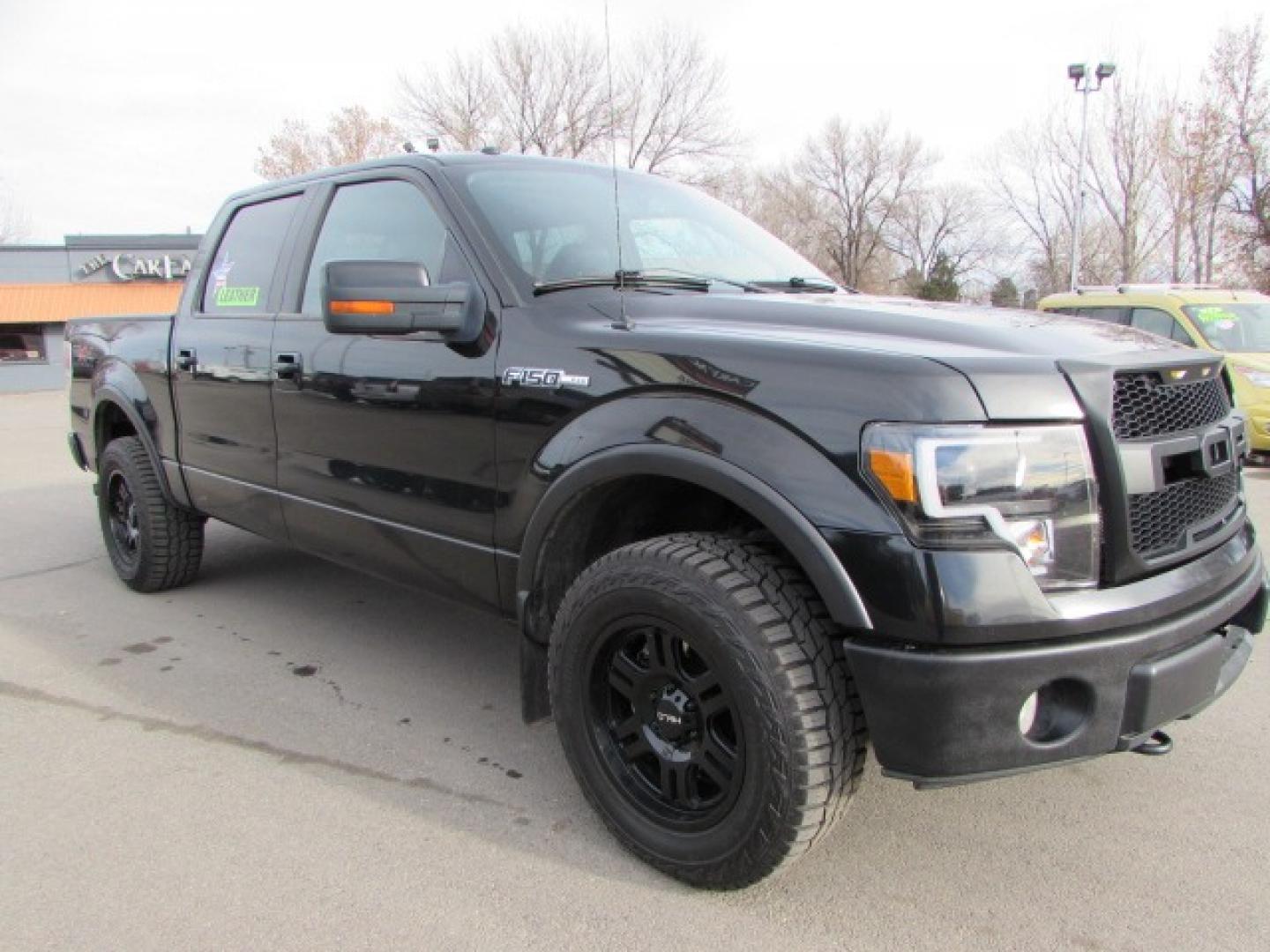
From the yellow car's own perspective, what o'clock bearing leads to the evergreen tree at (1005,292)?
The evergreen tree is roughly at 7 o'clock from the yellow car.

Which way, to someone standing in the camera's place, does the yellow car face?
facing the viewer and to the right of the viewer

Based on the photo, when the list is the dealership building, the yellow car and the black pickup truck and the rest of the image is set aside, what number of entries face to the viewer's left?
0

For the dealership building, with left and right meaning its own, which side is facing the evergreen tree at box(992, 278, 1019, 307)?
left

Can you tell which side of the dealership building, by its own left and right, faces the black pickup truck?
front

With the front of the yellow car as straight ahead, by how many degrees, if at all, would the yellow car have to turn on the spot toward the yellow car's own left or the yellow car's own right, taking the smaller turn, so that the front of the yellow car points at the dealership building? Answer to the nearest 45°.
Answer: approximately 135° to the yellow car's own right

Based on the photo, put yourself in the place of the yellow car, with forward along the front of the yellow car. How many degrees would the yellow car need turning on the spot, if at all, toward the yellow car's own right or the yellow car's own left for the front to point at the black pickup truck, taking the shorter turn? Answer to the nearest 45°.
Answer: approximately 45° to the yellow car's own right

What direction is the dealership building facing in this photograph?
toward the camera

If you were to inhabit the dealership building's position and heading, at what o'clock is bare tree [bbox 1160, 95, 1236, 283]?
The bare tree is roughly at 10 o'clock from the dealership building.

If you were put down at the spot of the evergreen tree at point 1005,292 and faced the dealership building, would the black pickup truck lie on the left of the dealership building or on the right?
left

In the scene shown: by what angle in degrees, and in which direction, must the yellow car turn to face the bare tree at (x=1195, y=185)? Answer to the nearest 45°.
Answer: approximately 135° to its left
